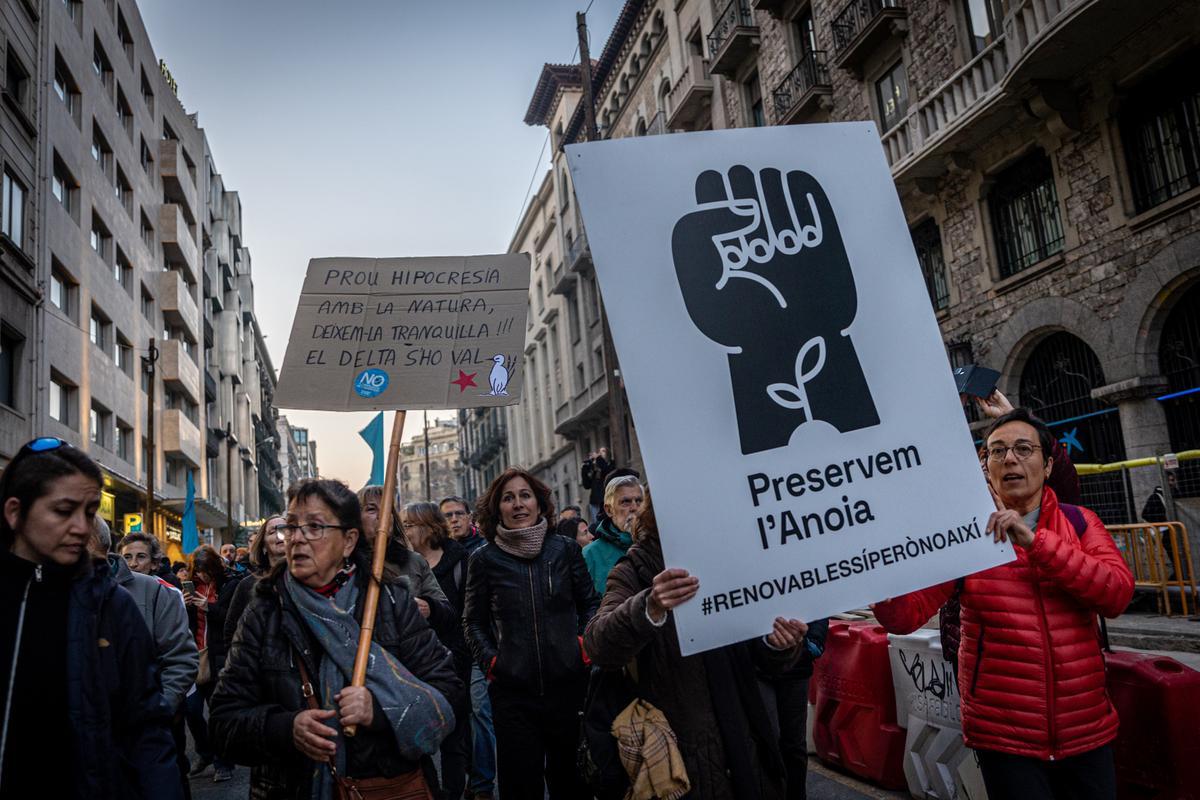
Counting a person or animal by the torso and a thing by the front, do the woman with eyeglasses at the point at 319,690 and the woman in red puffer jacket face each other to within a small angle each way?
no

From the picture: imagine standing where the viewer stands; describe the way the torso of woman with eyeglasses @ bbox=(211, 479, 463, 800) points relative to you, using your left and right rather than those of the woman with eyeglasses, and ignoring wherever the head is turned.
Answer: facing the viewer and to the left of the viewer

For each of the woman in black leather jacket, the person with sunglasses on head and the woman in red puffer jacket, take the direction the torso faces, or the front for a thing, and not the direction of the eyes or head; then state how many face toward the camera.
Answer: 3

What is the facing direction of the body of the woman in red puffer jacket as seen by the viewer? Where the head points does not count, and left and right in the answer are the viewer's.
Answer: facing the viewer

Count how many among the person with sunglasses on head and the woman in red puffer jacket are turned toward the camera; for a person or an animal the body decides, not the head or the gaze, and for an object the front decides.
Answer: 2

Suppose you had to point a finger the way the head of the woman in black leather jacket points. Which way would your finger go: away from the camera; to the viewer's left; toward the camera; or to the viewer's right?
toward the camera

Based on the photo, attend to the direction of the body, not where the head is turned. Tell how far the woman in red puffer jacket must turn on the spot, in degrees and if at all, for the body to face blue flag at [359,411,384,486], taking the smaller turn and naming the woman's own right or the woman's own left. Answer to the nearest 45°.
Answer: approximately 90° to the woman's own right

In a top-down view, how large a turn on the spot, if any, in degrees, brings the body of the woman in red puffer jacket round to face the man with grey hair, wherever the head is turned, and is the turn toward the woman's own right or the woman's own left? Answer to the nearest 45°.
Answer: approximately 135° to the woman's own right

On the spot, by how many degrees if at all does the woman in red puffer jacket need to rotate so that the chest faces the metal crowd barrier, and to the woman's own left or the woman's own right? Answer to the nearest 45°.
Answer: approximately 180°

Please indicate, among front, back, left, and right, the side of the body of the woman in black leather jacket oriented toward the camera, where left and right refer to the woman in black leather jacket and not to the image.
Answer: front

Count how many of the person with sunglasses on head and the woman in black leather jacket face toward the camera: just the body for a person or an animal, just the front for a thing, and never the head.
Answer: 2

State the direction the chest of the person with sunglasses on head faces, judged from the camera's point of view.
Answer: toward the camera

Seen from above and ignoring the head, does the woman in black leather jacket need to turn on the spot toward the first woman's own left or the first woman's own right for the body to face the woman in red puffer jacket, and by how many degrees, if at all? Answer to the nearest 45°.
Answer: approximately 45° to the first woman's own left

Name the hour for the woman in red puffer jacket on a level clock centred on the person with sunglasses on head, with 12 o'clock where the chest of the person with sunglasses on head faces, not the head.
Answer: The woman in red puffer jacket is roughly at 10 o'clock from the person with sunglasses on head.

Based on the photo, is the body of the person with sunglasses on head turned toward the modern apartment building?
no

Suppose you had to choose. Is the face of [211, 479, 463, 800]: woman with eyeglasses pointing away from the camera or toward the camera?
toward the camera
